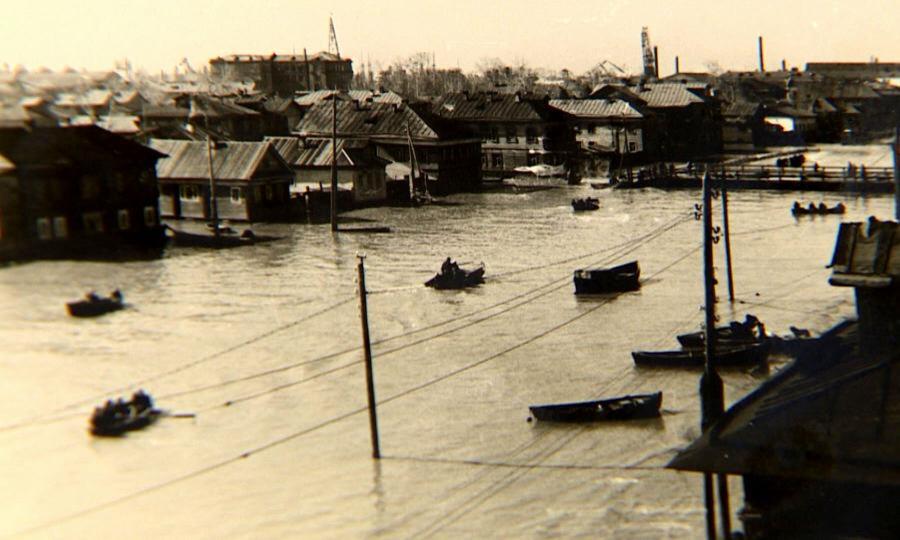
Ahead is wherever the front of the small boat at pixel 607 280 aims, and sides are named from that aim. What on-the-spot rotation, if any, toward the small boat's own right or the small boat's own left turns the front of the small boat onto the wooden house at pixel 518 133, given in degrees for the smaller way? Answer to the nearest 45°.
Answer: approximately 90° to the small boat's own left

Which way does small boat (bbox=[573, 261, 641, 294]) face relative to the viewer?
to the viewer's right

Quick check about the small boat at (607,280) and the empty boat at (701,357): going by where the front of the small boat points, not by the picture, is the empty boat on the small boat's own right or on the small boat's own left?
on the small boat's own right

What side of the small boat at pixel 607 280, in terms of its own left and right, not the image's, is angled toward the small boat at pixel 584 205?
left

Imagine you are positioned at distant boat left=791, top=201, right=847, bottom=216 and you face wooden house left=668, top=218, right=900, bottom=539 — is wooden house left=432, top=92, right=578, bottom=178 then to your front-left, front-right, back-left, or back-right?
back-right

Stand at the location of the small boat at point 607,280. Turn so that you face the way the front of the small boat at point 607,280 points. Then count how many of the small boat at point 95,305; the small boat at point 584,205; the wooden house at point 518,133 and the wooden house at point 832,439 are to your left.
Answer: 2

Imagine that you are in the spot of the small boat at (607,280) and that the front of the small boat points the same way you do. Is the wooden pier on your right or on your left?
on your left

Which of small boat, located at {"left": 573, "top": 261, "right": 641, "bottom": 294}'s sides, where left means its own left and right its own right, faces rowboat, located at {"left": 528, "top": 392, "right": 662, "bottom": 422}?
right
